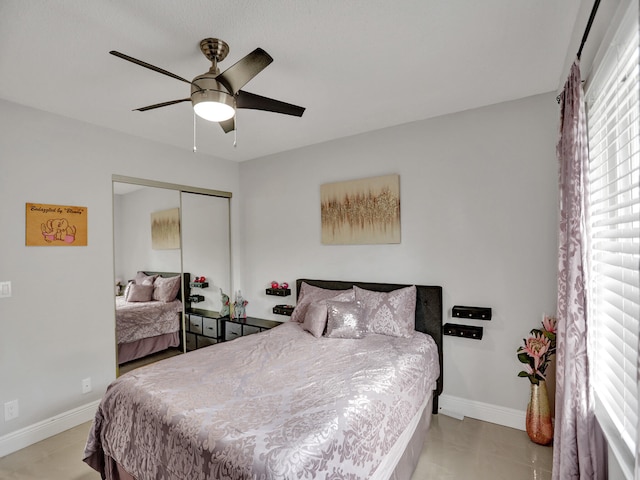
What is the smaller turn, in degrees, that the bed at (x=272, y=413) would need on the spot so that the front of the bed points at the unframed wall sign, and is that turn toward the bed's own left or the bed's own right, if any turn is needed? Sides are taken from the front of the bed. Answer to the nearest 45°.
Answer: approximately 90° to the bed's own right

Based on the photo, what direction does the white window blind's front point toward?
to the viewer's left

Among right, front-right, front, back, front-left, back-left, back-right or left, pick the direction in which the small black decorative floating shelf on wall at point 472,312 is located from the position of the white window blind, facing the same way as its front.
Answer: front-right

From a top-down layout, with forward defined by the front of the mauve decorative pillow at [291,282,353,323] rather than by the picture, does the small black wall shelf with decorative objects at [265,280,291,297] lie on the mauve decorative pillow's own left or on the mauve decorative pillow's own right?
on the mauve decorative pillow's own right

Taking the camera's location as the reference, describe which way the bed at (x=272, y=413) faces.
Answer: facing the viewer and to the left of the viewer

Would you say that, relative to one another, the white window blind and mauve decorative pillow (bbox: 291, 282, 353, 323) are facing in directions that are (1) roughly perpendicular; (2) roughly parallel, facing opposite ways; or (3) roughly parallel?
roughly perpendicular
